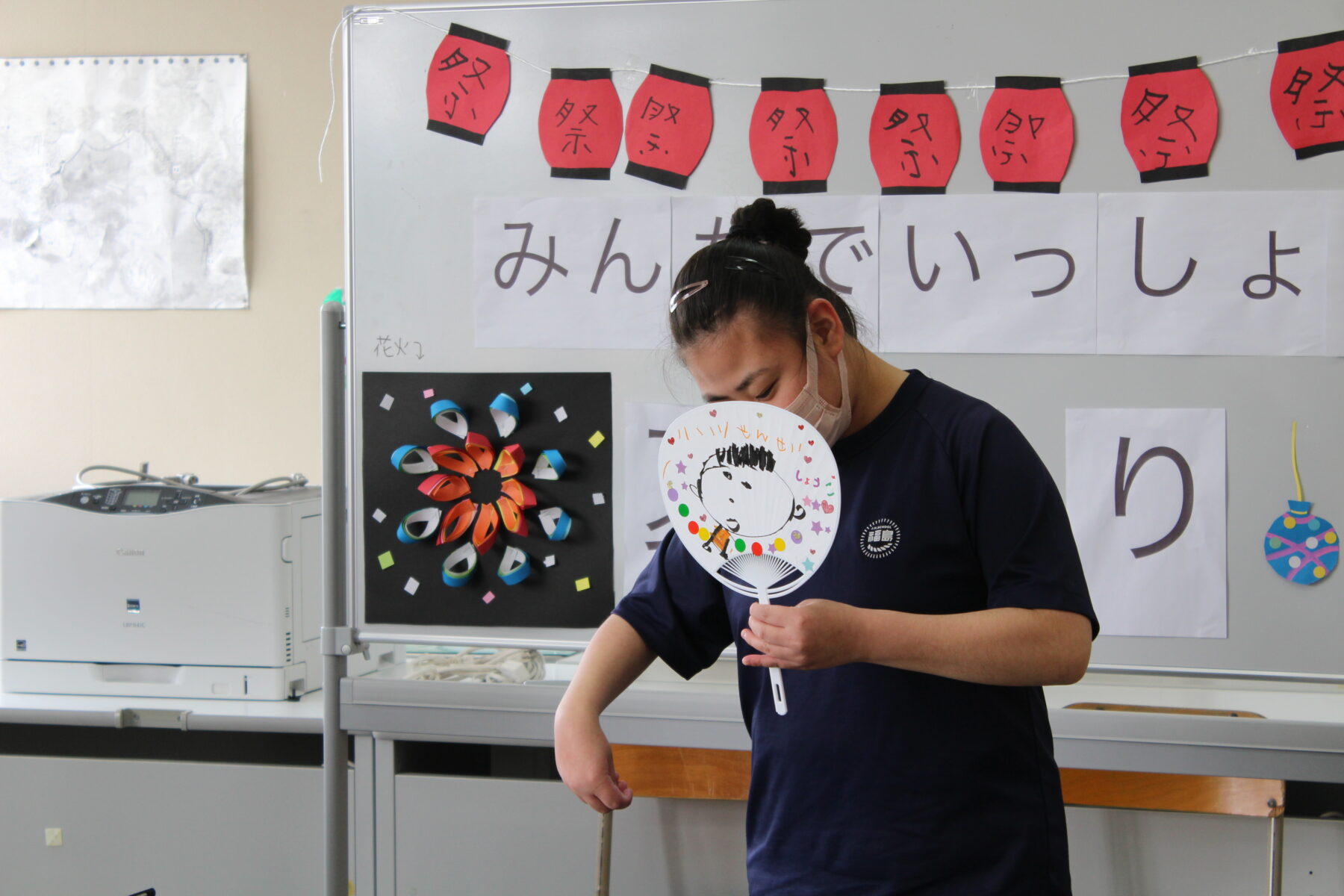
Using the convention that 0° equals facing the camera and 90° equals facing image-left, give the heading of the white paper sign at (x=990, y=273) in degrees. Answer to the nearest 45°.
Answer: approximately 0°

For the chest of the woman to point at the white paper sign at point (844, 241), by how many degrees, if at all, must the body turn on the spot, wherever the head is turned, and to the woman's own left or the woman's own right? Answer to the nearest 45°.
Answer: approximately 135° to the woman's own right

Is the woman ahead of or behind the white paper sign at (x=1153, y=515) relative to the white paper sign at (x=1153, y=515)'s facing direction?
ahead

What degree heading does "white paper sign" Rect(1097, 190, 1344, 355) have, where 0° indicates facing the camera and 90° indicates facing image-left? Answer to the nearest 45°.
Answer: approximately 0°

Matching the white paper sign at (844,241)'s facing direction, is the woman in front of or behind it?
in front
